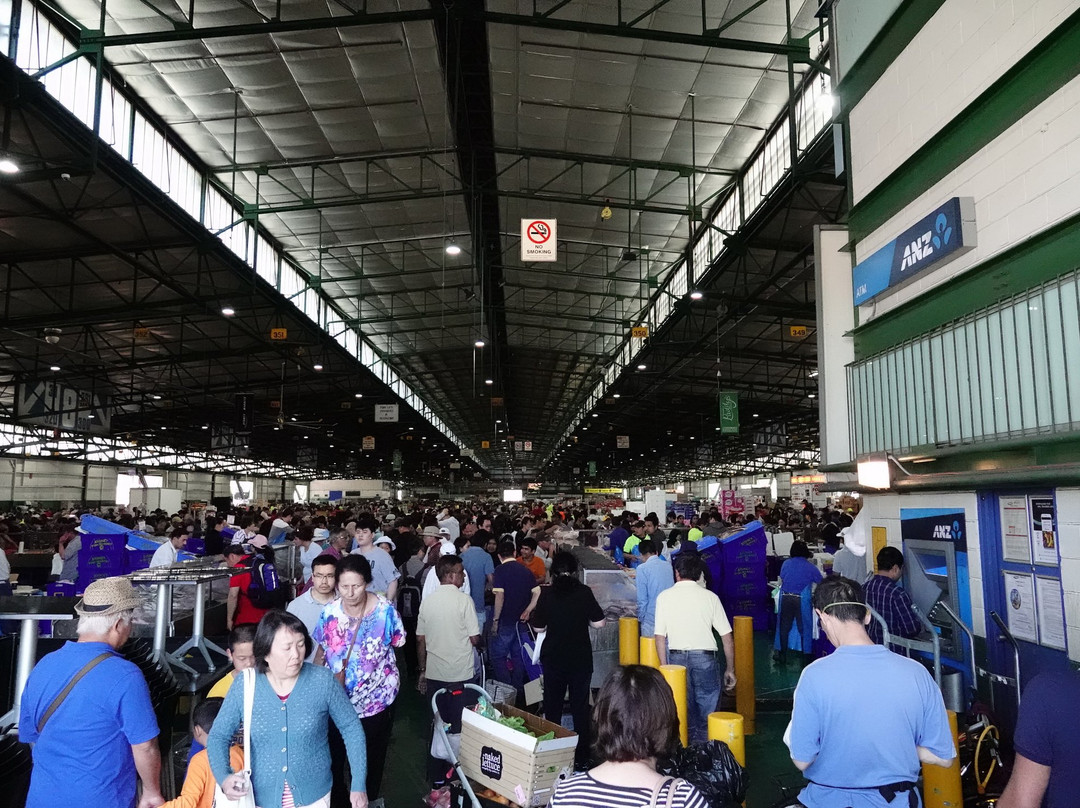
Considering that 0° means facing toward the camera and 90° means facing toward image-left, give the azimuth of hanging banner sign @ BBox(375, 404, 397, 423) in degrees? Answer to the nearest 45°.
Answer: approximately 0°

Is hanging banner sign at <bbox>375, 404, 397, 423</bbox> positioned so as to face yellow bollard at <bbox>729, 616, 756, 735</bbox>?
yes

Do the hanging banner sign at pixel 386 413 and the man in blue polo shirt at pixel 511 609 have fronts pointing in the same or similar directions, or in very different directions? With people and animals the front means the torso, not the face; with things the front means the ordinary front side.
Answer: very different directions

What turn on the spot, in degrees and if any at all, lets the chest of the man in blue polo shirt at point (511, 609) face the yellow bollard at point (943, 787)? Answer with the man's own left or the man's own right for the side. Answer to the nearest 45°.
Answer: approximately 135° to the man's own right

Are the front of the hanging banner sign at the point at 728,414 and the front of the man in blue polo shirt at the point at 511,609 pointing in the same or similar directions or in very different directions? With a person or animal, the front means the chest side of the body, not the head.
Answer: very different directions

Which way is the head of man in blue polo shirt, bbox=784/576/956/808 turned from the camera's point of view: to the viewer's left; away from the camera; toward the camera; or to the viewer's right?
away from the camera

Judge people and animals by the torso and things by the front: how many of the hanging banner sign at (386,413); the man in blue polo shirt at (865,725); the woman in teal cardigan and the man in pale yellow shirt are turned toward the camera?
2

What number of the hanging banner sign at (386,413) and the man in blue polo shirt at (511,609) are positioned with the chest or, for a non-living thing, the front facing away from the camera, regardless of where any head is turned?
1

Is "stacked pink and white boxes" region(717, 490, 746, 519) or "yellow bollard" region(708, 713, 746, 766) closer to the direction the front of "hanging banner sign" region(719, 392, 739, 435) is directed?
the yellow bollard

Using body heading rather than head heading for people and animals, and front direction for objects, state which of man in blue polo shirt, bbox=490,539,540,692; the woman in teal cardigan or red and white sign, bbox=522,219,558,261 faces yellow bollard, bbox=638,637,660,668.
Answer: the red and white sign

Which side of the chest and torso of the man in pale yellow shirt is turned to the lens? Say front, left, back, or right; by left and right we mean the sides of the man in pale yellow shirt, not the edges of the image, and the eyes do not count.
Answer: back

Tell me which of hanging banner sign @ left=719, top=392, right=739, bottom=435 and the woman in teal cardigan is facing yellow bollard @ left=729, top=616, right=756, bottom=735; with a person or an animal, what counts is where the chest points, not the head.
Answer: the hanging banner sign

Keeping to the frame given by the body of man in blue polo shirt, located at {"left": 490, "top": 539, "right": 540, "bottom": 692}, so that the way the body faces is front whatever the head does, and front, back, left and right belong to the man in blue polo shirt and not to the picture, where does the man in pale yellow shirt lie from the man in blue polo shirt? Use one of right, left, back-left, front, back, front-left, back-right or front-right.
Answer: back-right

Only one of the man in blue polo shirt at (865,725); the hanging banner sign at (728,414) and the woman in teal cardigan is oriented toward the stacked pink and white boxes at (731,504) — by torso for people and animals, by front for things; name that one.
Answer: the man in blue polo shirt

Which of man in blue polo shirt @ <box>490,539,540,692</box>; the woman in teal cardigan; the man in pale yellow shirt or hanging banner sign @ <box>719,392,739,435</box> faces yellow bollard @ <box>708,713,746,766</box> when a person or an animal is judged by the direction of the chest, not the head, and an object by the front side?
the hanging banner sign
